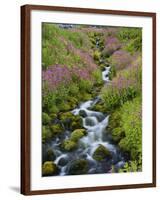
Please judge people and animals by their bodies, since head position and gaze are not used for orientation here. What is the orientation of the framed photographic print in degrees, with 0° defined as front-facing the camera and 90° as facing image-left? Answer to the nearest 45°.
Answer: approximately 315°
